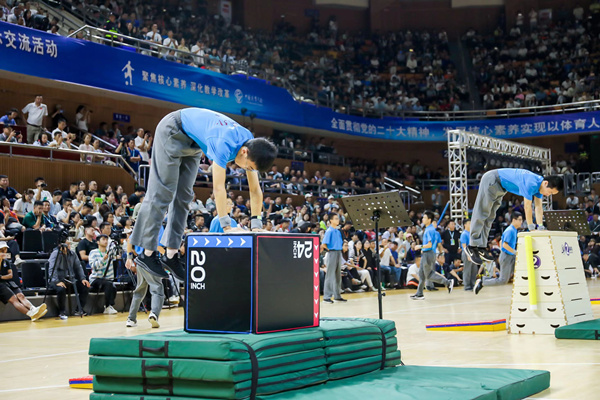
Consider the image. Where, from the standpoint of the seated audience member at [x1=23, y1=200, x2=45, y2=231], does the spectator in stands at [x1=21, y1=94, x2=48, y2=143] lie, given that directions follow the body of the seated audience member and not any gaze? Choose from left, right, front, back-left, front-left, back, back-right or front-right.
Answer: back-left

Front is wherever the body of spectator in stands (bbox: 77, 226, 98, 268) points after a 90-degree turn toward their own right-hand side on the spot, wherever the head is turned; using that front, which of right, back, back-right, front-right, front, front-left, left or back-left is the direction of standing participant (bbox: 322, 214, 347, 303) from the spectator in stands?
back-left

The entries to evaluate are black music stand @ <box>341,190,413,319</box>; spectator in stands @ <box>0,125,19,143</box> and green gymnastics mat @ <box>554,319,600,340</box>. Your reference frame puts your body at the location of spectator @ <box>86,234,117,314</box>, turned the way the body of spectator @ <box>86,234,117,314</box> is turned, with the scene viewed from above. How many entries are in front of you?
2

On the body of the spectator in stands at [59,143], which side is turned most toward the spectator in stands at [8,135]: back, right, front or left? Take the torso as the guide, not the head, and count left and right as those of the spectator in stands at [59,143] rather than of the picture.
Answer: right

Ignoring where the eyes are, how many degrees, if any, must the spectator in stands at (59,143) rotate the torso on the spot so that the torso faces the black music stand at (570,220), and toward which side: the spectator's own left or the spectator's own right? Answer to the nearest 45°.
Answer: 0° — they already face it

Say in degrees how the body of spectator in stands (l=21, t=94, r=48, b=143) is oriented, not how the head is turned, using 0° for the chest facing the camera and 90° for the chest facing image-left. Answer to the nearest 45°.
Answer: approximately 315°

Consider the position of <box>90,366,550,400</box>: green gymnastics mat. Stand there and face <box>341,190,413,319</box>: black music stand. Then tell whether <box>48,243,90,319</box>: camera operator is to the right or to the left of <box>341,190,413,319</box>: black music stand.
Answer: left

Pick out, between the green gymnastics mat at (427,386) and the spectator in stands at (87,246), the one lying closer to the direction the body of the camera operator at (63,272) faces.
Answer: the green gymnastics mat

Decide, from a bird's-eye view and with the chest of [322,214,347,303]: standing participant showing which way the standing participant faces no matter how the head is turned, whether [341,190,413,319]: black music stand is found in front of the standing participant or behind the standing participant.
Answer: in front

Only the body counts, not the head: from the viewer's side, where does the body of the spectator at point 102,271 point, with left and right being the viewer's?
facing the viewer and to the right of the viewer

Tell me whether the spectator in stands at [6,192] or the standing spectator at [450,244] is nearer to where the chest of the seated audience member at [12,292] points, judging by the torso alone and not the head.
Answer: the standing spectator

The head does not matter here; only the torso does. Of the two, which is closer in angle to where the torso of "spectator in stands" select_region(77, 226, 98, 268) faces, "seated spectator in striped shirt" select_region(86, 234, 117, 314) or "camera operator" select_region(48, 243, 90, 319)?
the seated spectator in striped shirt

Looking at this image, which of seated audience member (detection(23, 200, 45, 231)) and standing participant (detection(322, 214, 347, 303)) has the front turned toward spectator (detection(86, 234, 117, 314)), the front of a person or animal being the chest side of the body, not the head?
the seated audience member
